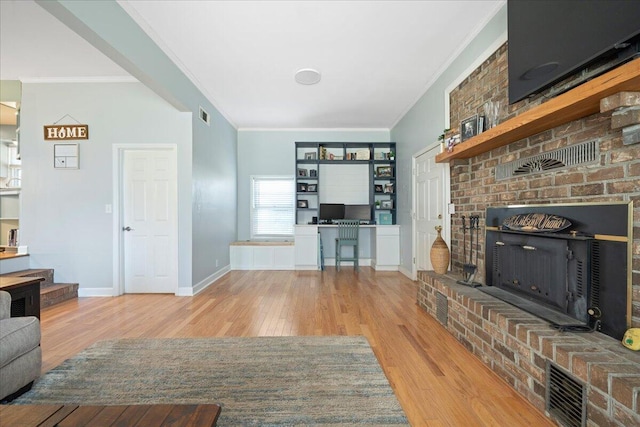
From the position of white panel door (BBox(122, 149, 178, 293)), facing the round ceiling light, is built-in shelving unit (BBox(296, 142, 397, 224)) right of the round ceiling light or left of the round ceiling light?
left

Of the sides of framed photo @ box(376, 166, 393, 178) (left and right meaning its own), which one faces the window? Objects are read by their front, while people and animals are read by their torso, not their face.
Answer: right

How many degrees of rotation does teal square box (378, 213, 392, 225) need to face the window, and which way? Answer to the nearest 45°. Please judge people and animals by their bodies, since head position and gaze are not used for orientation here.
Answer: approximately 90° to its right

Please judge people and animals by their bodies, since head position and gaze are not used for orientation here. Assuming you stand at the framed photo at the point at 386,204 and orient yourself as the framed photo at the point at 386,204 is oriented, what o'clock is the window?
The window is roughly at 3 o'clock from the framed photo.

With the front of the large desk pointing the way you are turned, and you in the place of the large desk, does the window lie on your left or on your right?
on your right

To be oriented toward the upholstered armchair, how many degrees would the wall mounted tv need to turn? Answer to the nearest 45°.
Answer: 0° — it already faces it

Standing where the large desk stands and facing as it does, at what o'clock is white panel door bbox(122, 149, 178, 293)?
The white panel door is roughly at 2 o'clock from the large desk.

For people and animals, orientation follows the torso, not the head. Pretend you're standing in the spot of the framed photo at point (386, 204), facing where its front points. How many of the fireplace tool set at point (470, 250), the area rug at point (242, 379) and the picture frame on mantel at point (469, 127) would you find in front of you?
3

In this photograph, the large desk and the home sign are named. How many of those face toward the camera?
2

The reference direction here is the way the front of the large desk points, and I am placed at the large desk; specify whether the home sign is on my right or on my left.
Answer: on my right

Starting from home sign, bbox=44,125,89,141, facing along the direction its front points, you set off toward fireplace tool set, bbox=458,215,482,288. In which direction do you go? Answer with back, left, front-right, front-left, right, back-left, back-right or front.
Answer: front-left
